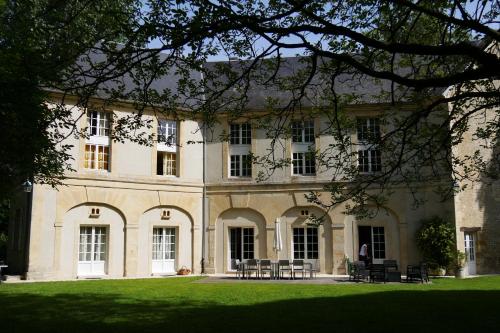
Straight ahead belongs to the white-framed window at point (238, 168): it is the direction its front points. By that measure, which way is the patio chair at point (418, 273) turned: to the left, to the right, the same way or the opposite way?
to the right

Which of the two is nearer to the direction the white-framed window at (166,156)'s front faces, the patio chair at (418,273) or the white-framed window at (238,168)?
the patio chair

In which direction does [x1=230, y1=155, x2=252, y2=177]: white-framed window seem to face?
toward the camera

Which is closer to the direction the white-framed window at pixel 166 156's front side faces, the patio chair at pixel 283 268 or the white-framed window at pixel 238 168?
the patio chair

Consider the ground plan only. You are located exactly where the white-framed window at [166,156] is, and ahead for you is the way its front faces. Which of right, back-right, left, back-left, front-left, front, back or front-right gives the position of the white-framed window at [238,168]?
left

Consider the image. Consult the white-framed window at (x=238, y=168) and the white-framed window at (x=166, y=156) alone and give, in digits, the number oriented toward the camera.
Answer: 2

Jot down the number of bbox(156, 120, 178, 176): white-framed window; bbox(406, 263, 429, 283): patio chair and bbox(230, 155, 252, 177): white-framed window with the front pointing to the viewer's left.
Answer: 1

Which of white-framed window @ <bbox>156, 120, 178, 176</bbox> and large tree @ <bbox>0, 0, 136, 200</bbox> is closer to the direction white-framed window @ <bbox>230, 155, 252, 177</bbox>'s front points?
the large tree

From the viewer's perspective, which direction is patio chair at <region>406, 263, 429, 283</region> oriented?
to the viewer's left

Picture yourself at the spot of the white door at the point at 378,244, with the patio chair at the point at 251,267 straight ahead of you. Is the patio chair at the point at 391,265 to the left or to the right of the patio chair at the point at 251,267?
left

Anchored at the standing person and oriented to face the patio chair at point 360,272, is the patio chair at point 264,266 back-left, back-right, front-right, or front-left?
front-right

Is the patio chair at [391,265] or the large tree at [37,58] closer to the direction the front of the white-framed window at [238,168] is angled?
the large tree

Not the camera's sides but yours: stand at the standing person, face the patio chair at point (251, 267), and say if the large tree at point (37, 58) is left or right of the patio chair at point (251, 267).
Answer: left

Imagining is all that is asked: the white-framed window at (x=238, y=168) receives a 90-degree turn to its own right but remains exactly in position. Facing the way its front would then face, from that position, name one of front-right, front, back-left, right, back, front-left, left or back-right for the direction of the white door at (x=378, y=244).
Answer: back

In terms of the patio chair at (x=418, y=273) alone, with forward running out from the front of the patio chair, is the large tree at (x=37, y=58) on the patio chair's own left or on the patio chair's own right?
on the patio chair's own left

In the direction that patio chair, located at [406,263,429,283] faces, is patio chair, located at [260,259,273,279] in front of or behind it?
in front
